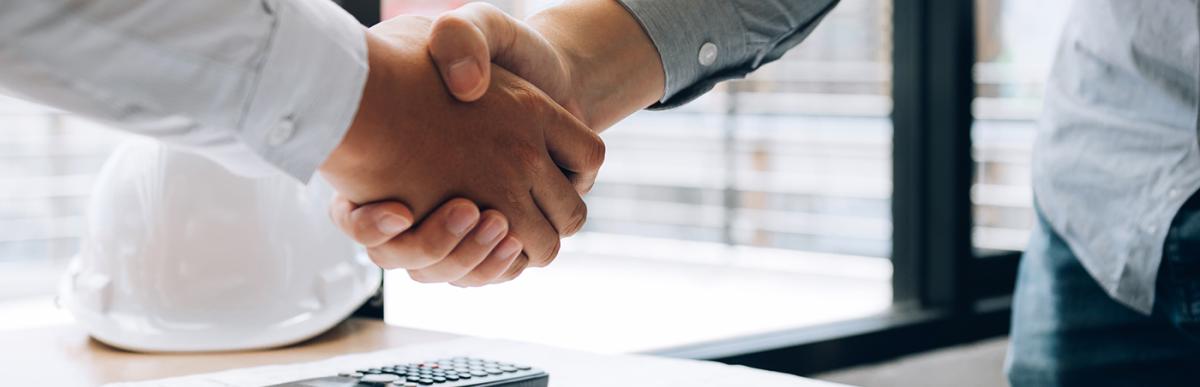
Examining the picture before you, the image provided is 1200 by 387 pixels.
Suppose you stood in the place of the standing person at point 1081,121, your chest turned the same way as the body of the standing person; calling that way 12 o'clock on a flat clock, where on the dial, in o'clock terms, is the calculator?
The calculator is roughly at 12 o'clock from the standing person.

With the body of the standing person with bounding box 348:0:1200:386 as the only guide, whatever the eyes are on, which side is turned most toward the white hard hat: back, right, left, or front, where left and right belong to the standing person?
front

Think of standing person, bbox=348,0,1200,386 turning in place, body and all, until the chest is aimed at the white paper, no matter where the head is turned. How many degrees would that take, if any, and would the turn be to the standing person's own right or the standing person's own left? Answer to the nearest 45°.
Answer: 0° — they already face it

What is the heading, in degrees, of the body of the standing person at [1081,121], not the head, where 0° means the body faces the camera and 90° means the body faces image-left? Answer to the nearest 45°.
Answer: approximately 45°

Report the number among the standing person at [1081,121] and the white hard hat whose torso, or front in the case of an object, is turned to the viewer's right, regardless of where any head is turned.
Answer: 0
